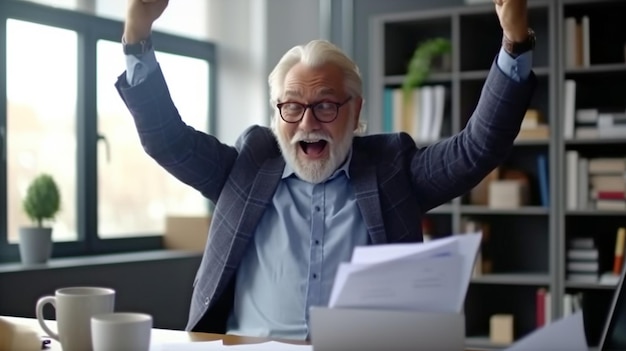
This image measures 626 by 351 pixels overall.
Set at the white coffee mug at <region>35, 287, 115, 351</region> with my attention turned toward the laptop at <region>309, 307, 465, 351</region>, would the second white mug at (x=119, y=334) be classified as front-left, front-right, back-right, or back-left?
front-right

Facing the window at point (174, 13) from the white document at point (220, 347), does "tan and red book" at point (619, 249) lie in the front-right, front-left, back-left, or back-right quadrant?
front-right

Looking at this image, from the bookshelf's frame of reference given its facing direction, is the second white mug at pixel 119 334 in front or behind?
in front

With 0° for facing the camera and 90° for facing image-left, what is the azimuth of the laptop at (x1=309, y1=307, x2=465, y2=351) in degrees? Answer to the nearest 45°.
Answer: approximately 180°

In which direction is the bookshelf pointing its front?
toward the camera

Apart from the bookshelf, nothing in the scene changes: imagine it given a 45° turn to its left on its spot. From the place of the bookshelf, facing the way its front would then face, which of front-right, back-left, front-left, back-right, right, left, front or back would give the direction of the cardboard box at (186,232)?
back-right

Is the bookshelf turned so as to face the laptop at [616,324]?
yes

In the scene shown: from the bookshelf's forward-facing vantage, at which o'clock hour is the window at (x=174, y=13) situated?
The window is roughly at 3 o'clock from the bookshelf.

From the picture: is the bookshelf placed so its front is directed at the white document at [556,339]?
yes

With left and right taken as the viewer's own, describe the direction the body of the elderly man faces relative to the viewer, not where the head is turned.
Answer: facing the viewer

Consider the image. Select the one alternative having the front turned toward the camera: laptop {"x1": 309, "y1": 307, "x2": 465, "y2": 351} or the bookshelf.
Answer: the bookshelf

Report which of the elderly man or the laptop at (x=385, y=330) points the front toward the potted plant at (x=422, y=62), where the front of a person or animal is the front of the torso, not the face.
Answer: the laptop

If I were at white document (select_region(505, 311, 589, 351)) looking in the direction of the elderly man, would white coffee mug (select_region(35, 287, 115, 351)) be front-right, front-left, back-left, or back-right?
front-left

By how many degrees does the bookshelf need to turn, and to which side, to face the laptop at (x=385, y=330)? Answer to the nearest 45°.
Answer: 0° — it already faces it
